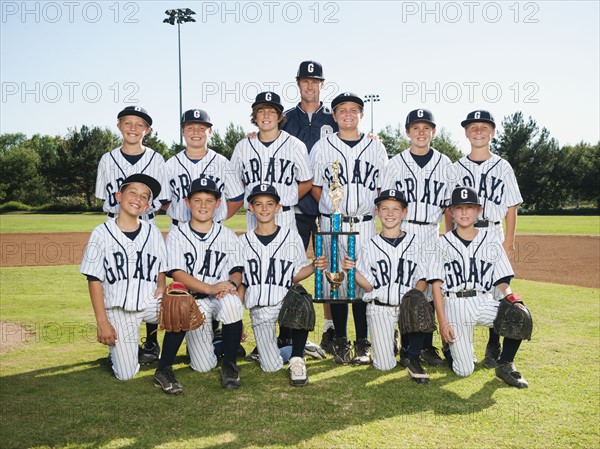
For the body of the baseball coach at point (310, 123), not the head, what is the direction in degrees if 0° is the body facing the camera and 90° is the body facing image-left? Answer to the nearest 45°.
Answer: approximately 0°

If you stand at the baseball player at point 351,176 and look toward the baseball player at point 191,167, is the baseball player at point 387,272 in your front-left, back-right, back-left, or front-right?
back-left

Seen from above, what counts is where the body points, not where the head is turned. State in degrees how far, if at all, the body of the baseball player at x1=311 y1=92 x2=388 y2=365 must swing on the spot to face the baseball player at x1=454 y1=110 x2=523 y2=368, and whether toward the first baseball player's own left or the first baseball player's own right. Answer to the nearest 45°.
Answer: approximately 90° to the first baseball player's own left

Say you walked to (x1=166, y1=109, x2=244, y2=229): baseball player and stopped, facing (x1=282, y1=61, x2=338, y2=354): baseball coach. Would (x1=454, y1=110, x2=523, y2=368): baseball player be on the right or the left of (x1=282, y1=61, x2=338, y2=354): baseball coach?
right

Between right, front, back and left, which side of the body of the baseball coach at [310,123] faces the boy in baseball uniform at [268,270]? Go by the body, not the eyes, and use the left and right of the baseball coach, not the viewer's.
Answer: front

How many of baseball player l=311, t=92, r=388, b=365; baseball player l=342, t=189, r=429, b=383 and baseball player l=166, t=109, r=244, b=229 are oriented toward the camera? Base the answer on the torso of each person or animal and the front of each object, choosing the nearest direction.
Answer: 3

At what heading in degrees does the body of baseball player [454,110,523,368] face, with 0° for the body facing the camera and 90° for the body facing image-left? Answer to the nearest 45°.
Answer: approximately 0°

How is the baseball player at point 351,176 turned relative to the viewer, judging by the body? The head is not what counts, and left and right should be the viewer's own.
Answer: facing the viewer
